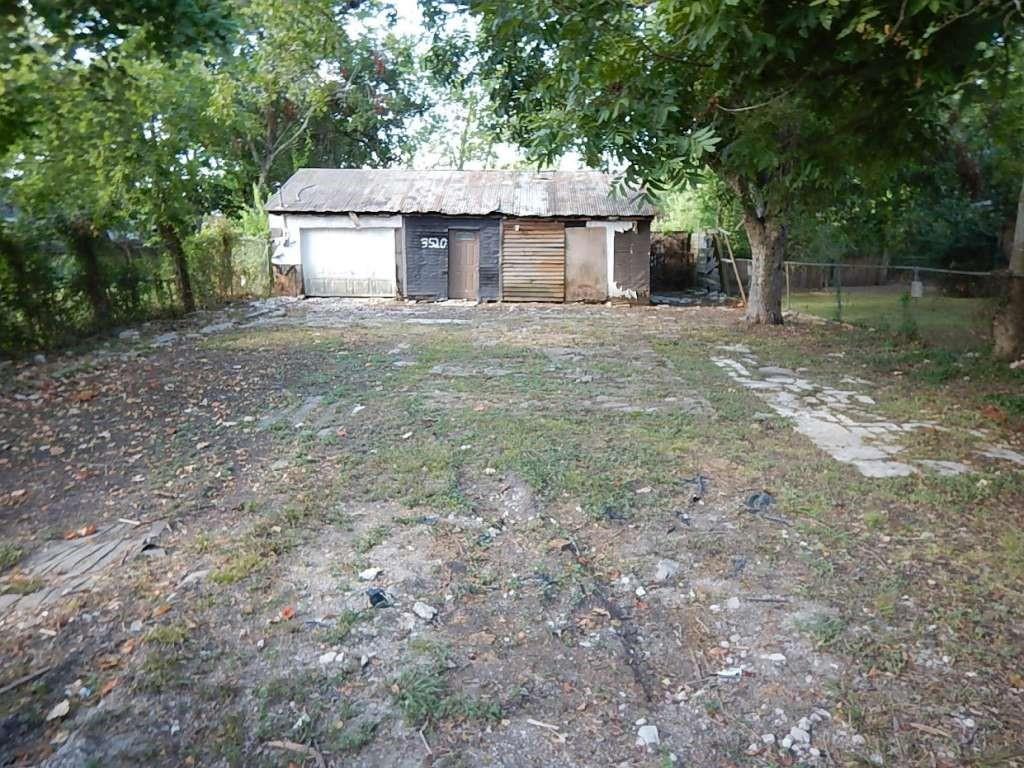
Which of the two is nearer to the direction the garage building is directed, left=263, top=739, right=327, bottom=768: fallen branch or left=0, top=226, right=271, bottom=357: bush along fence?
the fallen branch

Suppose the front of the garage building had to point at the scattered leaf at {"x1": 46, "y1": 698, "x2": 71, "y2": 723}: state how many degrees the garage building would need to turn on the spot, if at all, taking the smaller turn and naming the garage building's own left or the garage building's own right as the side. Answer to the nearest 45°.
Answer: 0° — it already faces it

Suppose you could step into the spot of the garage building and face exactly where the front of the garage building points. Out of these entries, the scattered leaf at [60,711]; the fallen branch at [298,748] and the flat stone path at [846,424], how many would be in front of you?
3

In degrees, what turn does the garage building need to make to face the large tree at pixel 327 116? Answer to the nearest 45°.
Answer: approximately 135° to its right

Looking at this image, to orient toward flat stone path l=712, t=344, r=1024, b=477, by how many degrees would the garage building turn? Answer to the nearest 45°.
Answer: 0° — it already faces it

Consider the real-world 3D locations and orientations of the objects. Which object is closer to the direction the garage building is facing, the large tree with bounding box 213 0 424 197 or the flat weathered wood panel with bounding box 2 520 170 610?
the flat weathered wood panel

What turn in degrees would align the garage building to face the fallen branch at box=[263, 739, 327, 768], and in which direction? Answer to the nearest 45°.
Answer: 0° — it already faces it

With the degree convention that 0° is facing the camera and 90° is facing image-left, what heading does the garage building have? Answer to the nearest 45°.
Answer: approximately 0°

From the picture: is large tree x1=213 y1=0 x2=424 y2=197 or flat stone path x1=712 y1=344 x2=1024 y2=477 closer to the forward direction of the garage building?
the flat stone path
